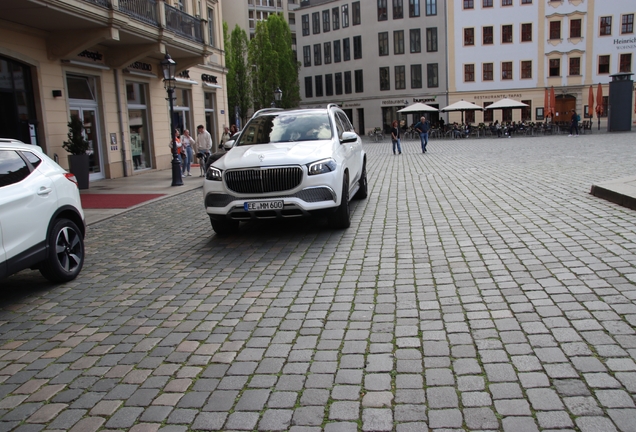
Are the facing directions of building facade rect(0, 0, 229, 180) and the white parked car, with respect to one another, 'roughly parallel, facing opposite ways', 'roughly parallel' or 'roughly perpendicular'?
roughly perpendicular

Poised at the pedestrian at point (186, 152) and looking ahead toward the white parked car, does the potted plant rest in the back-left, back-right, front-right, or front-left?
front-right

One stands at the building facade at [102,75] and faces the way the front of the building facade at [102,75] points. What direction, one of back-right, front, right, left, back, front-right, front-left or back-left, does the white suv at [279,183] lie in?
front-right

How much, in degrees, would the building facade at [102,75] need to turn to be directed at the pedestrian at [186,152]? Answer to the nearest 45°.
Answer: approximately 45° to its left

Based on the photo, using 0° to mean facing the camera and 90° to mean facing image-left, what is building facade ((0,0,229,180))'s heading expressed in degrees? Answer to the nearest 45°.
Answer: approximately 315°

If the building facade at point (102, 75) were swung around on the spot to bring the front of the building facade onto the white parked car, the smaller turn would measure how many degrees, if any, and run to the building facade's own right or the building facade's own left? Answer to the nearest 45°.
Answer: approximately 45° to the building facade's own right
